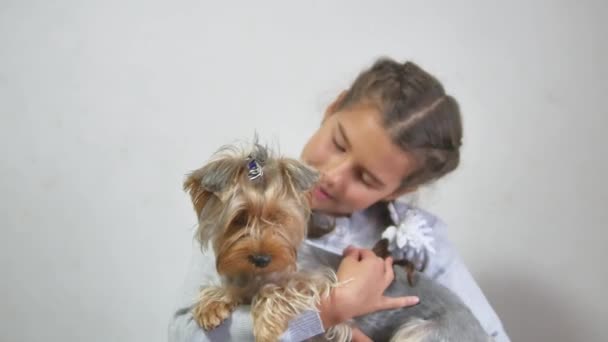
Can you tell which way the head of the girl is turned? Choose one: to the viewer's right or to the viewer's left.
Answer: to the viewer's left

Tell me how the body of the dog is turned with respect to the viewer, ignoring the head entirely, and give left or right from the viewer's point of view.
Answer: facing the viewer and to the left of the viewer
